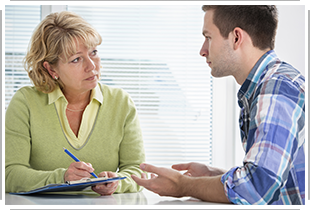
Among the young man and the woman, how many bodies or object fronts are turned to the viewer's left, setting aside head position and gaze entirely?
1

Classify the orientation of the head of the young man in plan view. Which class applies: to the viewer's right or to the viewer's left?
to the viewer's left

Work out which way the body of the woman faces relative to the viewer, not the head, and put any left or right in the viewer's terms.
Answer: facing the viewer

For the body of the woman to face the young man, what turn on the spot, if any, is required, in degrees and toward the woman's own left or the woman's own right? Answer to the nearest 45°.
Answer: approximately 45° to the woman's own left

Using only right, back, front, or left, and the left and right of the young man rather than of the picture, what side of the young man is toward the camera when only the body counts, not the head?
left

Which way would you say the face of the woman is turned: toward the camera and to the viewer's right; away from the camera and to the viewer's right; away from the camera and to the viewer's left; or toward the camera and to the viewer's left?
toward the camera and to the viewer's right
